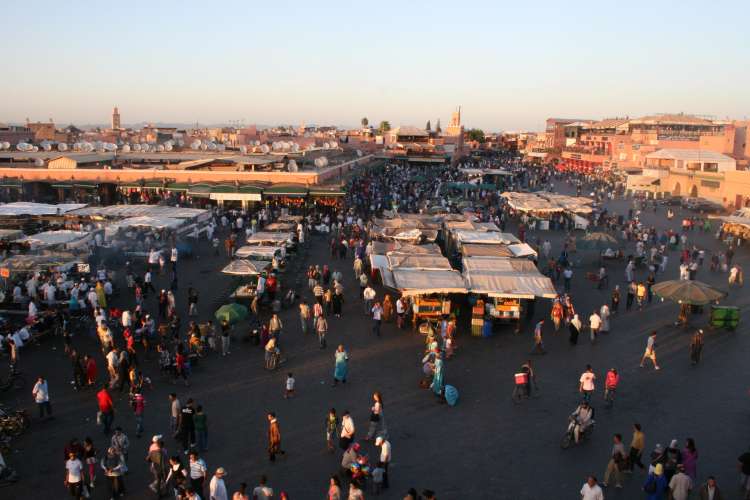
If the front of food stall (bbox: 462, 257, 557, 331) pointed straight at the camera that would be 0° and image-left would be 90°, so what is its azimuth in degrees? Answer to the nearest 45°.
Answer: approximately 0°

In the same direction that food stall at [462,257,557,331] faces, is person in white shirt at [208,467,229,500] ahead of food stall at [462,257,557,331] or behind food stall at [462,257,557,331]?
ahead

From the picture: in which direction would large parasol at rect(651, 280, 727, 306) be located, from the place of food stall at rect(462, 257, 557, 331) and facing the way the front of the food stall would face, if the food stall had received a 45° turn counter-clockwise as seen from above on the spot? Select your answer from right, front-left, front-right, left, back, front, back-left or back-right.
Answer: front-left

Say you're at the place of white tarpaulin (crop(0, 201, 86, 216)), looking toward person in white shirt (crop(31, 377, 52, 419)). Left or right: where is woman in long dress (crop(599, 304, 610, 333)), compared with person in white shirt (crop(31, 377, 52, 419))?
left

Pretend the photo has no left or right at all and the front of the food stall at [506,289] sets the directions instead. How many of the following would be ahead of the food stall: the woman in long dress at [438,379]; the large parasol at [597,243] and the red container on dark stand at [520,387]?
2

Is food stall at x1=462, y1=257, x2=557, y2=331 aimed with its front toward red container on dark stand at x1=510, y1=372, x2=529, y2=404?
yes

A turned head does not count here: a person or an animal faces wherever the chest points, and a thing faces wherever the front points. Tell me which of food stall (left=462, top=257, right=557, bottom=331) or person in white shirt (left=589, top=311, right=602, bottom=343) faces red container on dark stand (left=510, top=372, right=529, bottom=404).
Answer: the food stall
